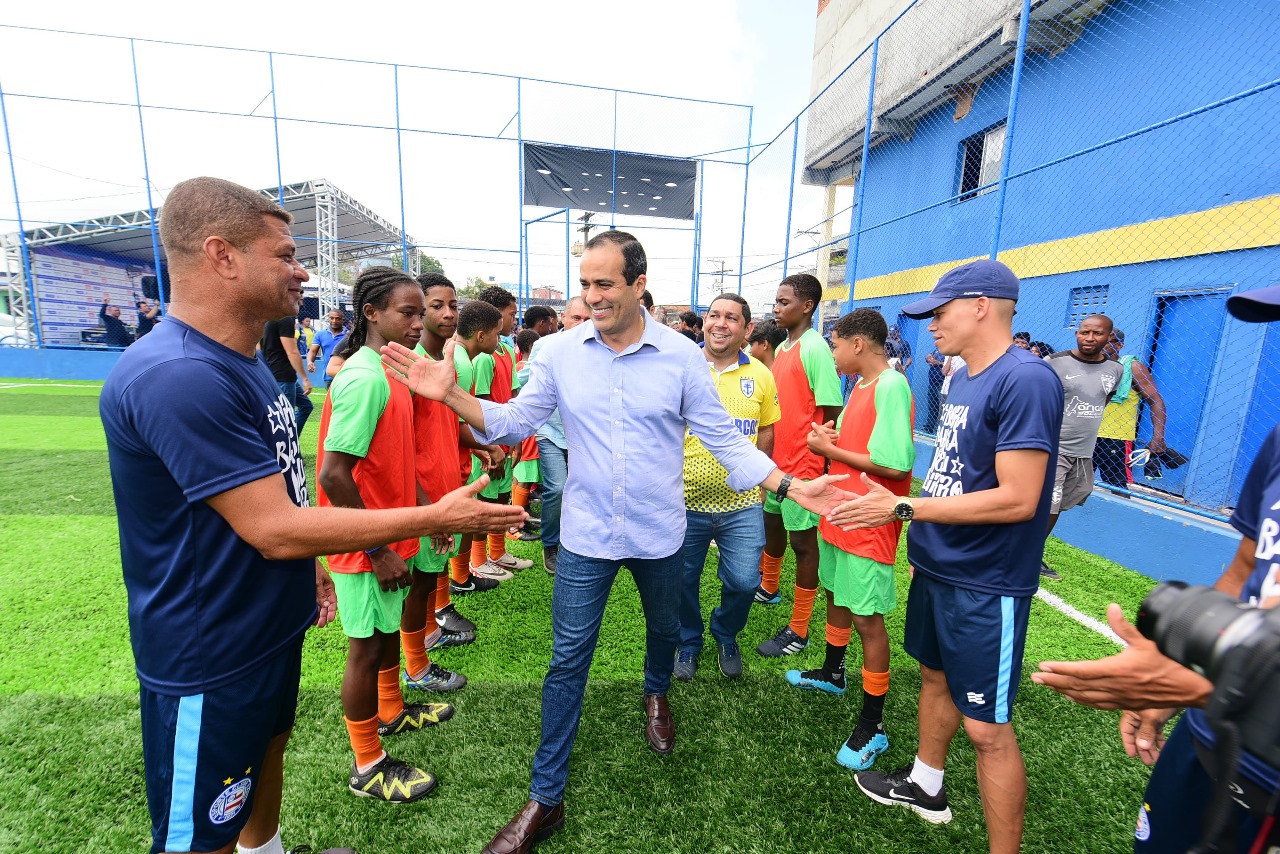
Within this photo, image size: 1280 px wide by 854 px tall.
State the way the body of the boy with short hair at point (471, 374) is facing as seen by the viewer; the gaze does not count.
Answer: to the viewer's right

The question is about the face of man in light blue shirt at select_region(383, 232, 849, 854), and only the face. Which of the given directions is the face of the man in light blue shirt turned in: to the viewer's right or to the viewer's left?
to the viewer's left

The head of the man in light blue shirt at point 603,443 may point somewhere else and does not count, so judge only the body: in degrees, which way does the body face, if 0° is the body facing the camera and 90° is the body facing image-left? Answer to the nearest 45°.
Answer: approximately 0°

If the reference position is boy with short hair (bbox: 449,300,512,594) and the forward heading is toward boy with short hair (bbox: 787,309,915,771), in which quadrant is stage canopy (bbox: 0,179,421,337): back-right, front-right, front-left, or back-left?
back-left

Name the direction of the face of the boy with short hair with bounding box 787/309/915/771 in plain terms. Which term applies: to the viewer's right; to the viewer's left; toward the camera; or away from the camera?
to the viewer's left

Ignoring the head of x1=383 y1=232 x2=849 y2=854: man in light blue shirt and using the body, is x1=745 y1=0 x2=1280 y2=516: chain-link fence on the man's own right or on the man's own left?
on the man's own left

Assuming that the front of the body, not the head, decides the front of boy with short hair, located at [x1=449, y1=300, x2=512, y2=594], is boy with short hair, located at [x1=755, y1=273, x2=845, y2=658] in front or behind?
in front

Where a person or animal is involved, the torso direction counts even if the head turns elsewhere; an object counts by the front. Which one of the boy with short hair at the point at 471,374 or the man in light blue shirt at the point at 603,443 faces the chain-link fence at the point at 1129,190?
the boy with short hair

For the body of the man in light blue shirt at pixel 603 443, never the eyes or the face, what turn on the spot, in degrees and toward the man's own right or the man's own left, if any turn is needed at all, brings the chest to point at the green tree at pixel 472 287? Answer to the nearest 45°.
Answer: approximately 180°

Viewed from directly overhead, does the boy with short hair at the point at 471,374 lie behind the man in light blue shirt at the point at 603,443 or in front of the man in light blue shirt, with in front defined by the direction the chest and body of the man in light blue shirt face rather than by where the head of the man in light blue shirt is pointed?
behind
